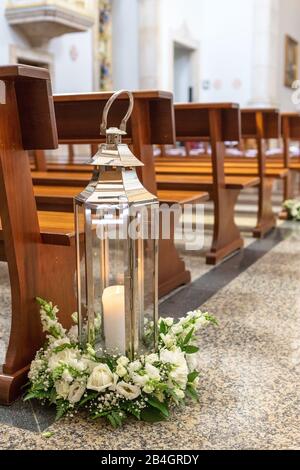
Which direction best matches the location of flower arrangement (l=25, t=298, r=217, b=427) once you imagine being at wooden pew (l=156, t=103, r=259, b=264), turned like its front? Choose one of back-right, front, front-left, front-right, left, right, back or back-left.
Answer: back-right

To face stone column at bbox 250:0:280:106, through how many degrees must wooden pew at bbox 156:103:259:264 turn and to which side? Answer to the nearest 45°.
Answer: approximately 45° to its left

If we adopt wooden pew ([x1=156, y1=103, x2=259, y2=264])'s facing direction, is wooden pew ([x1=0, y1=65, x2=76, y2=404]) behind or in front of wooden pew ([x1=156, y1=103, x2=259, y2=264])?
behind

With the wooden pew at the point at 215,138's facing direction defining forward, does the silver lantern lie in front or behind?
behind

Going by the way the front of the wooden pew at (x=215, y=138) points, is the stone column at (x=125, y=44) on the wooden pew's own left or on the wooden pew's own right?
on the wooden pew's own left
